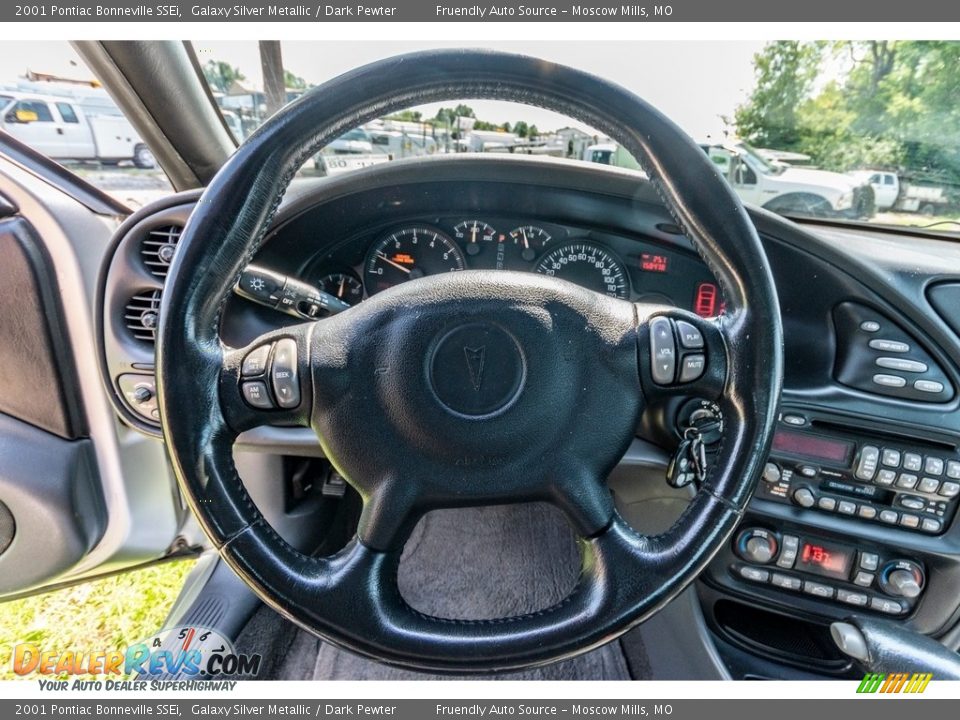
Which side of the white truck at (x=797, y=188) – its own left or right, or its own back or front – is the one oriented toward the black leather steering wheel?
right

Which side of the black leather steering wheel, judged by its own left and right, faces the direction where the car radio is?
left

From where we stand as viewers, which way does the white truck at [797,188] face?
facing the viewer and to the right of the viewer

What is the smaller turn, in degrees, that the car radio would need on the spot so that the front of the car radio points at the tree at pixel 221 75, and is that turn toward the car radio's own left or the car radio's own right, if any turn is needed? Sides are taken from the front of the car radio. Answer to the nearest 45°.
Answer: approximately 90° to the car radio's own right

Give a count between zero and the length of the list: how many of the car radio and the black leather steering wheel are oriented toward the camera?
2

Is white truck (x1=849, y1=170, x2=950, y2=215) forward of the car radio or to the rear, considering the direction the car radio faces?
to the rear

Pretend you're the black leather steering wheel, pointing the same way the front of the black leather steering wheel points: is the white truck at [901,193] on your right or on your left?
on your left

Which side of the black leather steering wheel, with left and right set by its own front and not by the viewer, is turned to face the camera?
front

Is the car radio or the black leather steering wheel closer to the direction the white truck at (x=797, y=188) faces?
the car radio

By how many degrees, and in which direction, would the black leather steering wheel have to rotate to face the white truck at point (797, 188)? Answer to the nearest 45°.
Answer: approximately 135° to its left

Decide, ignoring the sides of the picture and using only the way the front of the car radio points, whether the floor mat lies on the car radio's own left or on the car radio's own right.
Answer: on the car radio's own right

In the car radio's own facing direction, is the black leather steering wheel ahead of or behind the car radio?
ahead
